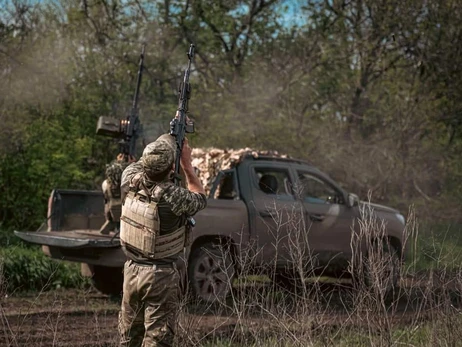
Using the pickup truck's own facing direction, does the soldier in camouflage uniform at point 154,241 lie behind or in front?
behind

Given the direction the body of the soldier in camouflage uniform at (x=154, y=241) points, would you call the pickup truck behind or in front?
in front

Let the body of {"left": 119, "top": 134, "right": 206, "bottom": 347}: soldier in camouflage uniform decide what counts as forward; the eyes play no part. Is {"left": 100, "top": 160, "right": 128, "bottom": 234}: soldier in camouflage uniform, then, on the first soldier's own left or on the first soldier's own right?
on the first soldier's own left

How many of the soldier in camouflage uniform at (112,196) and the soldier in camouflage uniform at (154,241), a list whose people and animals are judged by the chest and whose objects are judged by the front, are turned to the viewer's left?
0

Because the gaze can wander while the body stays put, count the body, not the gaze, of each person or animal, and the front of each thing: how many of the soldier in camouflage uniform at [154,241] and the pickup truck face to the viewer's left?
0

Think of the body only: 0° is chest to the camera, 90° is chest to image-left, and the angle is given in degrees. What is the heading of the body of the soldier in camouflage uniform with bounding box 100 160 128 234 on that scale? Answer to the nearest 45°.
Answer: approximately 225°

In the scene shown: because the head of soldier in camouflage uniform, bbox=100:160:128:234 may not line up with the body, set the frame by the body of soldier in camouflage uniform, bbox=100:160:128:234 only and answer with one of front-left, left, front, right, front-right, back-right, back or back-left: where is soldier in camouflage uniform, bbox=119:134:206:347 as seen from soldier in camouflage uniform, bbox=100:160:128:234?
back-right

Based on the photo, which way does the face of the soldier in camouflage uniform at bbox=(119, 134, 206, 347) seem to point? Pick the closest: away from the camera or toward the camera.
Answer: away from the camera

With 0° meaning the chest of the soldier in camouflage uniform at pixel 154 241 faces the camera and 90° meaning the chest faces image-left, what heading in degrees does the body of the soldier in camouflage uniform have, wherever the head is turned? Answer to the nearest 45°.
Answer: approximately 225°

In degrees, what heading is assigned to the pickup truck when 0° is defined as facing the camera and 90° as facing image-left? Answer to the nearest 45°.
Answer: approximately 225°
